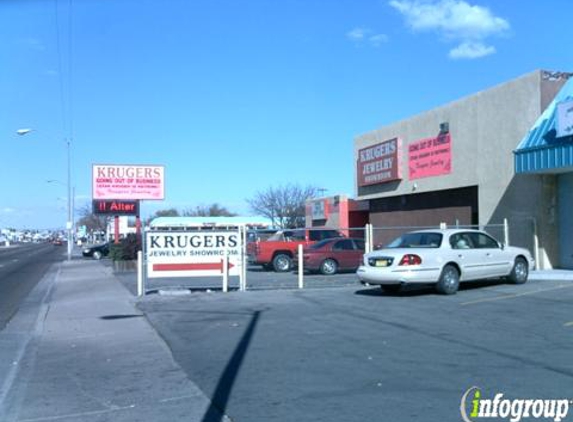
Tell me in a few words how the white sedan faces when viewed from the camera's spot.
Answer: facing away from the viewer and to the right of the viewer

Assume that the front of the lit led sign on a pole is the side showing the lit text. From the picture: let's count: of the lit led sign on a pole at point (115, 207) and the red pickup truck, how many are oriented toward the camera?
1

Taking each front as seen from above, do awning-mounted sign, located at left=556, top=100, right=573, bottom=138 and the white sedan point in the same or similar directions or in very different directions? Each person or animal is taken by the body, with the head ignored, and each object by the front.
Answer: very different directions

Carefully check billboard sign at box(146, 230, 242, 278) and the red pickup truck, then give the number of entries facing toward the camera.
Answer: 1

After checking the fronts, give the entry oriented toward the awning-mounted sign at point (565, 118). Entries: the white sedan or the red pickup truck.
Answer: the white sedan

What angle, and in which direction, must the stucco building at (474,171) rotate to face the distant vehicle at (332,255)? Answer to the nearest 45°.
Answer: approximately 45° to its right

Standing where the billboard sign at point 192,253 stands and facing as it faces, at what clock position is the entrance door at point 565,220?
The entrance door is roughly at 9 o'clock from the billboard sign.

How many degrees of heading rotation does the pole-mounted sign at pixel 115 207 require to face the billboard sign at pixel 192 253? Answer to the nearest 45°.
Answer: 0° — it already faces it

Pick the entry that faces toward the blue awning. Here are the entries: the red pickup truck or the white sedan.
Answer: the white sedan

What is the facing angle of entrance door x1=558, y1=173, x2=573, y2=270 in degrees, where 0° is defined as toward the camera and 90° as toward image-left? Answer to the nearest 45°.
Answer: approximately 45°
